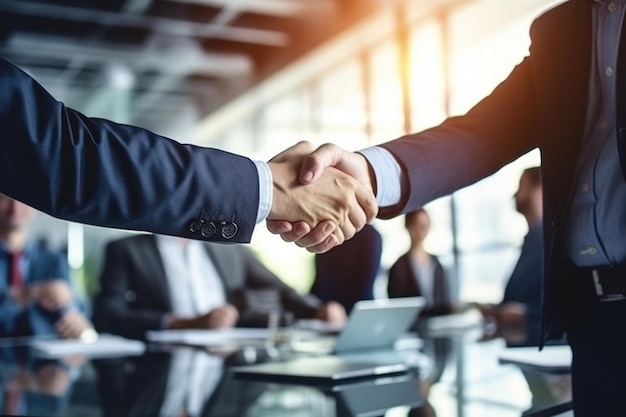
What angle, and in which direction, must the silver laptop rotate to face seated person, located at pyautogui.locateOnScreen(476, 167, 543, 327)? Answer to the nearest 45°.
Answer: approximately 90° to its right

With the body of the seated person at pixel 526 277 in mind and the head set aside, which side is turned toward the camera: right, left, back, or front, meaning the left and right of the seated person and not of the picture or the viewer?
left

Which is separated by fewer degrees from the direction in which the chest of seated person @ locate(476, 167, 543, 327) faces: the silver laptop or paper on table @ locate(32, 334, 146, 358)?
the paper on table

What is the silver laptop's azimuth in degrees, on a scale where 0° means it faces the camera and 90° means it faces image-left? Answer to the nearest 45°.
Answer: approximately 135°

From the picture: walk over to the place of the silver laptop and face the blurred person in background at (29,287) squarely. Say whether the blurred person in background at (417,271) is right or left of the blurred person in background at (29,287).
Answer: right

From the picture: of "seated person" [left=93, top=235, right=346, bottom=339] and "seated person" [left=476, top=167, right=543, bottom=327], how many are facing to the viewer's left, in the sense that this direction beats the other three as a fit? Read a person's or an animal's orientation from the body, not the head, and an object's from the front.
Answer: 1

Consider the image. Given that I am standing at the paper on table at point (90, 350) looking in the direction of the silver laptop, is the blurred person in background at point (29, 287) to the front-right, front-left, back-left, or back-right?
back-left

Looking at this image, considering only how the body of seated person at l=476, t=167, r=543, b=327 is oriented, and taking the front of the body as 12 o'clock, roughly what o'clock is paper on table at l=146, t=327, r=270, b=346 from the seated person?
The paper on table is roughly at 11 o'clock from the seated person.

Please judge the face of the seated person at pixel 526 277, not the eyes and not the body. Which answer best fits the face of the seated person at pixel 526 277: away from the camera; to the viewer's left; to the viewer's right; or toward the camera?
to the viewer's left

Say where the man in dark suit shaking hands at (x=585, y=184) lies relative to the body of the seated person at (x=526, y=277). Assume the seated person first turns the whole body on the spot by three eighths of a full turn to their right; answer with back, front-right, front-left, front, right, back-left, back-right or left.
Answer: back-right
